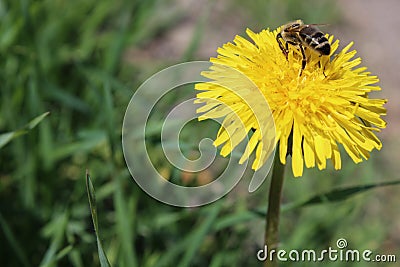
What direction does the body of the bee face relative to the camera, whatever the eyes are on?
to the viewer's left

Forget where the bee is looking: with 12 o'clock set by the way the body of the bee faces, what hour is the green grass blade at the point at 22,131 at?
The green grass blade is roughly at 12 o'clock from the bee.
